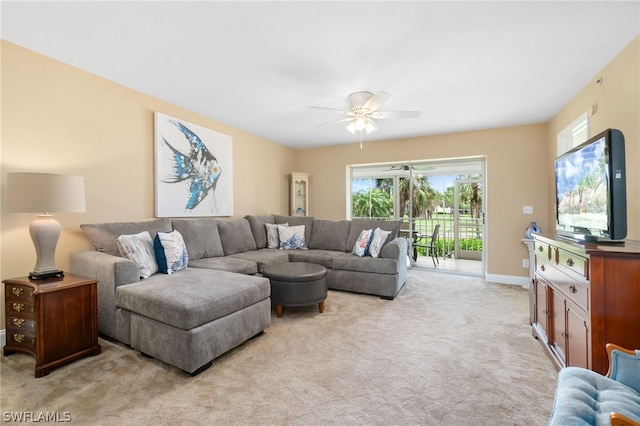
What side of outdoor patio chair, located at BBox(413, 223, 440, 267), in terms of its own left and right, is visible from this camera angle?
left

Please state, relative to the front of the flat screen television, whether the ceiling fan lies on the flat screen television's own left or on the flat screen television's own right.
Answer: on the flat screen television's own right

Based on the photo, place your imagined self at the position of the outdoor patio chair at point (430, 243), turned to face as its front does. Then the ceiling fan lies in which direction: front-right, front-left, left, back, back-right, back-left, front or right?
left

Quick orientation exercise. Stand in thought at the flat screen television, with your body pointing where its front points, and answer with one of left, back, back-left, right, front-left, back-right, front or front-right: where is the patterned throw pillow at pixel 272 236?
front-right

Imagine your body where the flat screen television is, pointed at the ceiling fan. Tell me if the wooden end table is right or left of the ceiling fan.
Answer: left

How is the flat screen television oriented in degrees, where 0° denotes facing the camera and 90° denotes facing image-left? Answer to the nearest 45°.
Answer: approximately 45°

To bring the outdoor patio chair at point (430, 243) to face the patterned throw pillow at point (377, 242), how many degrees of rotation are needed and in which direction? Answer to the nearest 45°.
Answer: approximately 90° to its left

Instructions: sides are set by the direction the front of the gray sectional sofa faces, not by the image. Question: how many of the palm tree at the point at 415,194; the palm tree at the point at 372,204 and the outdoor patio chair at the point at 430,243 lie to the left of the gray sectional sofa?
3

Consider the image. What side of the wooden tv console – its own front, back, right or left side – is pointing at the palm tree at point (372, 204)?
right

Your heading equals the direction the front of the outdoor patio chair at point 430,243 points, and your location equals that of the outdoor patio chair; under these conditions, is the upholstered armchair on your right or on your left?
on your left

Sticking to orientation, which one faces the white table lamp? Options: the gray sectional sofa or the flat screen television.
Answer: the flat screen television

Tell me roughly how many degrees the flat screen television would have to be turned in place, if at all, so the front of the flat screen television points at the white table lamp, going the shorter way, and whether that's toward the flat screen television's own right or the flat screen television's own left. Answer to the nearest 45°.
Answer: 0° — it already faces it

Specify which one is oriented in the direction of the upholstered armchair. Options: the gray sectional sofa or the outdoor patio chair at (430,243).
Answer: the gray sectional sofa
